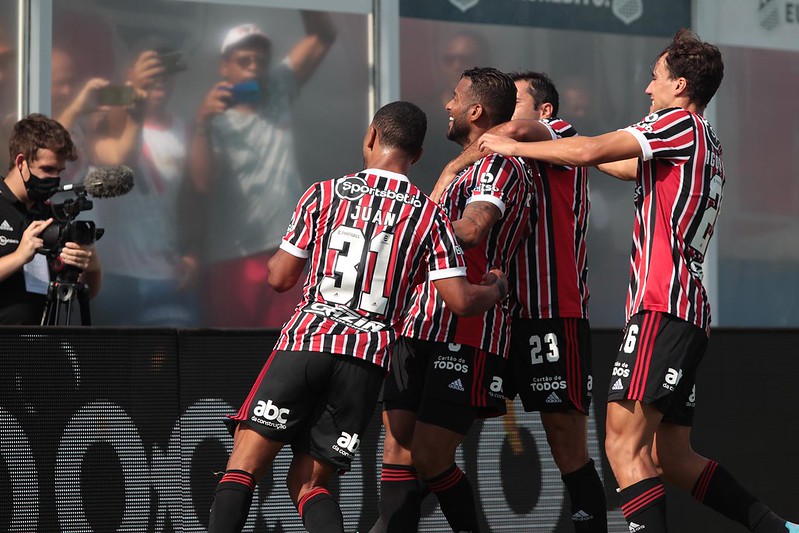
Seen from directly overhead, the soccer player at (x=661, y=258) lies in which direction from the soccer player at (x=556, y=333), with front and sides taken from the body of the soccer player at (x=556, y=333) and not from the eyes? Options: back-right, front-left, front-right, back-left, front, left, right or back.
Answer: left

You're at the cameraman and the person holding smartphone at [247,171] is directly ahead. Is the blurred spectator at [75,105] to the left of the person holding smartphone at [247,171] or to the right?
left

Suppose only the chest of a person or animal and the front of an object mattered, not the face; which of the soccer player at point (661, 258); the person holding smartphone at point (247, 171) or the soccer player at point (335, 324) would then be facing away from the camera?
the soccer player at point (335, 324)

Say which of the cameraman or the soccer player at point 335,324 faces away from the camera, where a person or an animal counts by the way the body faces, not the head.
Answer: the soccer player

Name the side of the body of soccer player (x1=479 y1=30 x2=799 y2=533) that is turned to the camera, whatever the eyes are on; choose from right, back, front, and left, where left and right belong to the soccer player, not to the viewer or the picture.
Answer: left

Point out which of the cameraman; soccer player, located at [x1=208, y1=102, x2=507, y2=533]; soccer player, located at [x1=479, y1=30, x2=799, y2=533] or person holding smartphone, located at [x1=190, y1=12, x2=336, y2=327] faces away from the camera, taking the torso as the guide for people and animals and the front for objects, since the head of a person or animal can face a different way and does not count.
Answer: soccer player, located at [x1=208, y1=102, x2=507, y2=533]
